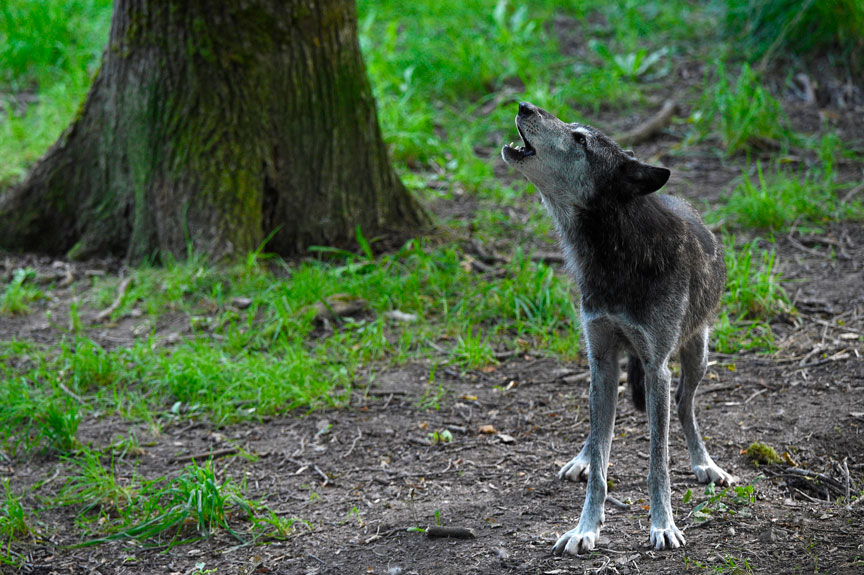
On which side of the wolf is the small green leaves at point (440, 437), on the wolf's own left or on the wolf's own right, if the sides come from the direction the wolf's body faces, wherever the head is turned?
on the wolf's own right

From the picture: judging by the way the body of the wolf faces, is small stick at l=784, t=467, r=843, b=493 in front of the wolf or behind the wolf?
behind

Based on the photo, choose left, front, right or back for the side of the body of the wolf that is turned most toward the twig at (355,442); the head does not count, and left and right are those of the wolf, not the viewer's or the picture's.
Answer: right

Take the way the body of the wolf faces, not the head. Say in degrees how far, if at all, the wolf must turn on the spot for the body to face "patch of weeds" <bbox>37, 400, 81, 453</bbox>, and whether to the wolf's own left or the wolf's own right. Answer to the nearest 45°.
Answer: approximately 45° to the wolf's own right

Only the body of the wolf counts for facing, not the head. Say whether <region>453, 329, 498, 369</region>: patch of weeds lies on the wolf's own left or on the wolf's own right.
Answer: on the wolf's own right

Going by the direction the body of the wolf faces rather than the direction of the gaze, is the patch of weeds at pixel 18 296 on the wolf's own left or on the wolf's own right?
on the wolf's own right

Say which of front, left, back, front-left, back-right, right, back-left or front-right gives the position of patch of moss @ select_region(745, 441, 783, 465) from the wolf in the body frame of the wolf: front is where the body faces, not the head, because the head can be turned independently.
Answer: back

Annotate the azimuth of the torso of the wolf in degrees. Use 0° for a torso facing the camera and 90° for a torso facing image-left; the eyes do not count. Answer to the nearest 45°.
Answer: approximately 45°

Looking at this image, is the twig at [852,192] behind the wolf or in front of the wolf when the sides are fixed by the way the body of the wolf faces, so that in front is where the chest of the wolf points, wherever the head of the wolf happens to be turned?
behind
